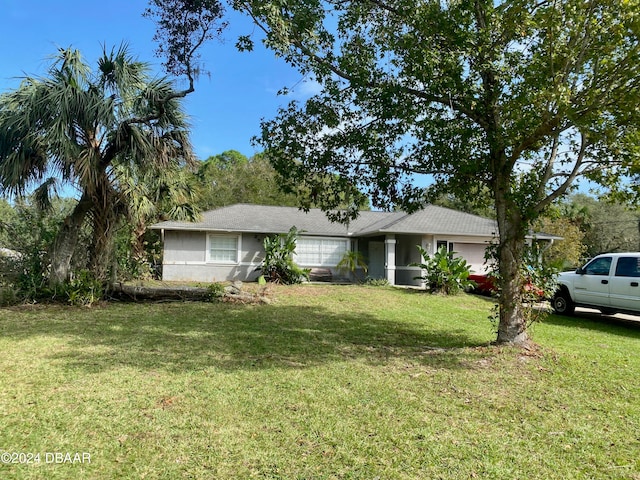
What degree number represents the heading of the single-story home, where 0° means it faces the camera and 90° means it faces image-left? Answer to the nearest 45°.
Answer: approximately 0°

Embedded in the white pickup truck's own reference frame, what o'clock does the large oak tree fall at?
The large oak tree is roughly at 8 o'clock from the white pickup truck.

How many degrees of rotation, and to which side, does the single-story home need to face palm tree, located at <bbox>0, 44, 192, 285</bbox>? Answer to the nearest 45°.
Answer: approximately 45° to its right

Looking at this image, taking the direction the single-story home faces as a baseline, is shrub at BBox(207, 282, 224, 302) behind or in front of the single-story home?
in front

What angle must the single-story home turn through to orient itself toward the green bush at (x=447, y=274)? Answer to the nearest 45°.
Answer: approximately 45° to its left

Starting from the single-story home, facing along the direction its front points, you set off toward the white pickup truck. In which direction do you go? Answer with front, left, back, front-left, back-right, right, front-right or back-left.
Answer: front-left

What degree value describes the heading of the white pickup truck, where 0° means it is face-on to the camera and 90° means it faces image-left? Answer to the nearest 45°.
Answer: approximately 135°

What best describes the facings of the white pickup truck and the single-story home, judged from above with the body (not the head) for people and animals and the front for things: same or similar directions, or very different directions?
very different directions
